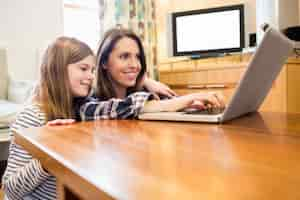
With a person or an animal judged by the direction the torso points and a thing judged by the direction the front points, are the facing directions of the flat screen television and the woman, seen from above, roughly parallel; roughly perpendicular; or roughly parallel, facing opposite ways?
roughly perpendicular

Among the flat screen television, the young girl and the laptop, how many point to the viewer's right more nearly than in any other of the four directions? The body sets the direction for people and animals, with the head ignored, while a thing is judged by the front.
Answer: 1

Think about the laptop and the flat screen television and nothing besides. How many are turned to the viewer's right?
0

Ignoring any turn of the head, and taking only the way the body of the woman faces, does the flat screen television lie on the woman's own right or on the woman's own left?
on the woman's own left

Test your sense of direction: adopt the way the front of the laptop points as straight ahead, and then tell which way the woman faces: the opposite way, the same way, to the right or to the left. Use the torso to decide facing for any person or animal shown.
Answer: the opposite way

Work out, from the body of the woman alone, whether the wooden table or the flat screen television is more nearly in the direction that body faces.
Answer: the wooden table

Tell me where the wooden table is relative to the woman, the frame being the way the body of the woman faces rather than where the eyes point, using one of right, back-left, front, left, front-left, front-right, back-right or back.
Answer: front-right

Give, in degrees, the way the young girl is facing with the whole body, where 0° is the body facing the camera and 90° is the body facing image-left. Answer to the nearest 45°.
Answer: approximately 270°

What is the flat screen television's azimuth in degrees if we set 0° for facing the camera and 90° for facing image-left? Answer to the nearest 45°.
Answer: approximately 45°

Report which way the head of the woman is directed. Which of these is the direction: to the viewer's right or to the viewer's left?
to the viewer's right
